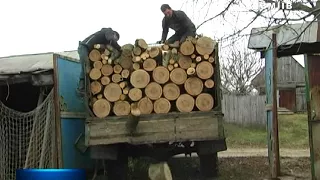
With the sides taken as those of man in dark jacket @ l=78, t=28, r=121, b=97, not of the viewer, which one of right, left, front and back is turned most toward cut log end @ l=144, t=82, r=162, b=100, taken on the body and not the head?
front

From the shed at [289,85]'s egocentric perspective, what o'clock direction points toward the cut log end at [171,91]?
The cut log end is roughly at 12 o'clock from the shed.

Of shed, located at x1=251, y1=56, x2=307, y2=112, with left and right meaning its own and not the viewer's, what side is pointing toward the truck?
front

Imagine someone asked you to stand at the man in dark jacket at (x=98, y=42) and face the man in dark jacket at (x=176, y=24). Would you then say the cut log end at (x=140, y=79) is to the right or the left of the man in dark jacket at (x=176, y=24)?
right

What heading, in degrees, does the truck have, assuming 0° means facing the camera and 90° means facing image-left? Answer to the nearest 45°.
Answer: approximately 180°

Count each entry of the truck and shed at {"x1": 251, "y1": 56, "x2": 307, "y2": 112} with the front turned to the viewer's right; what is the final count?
0

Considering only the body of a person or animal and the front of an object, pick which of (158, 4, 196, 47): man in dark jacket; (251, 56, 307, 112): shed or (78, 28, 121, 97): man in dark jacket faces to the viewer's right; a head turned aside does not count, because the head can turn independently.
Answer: (78, 28, 121, 97): man in dark jacket

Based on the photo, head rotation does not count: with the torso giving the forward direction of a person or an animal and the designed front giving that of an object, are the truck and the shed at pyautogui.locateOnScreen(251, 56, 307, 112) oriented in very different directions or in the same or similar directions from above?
very different directions

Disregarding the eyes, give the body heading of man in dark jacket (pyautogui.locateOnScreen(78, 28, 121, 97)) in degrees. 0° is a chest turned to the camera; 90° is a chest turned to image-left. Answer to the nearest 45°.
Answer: approximately 270°

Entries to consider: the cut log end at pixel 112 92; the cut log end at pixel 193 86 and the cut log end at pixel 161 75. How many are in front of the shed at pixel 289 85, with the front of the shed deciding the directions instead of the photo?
3

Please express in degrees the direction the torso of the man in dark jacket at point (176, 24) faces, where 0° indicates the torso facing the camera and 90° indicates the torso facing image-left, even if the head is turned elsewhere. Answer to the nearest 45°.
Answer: approximately 45°
